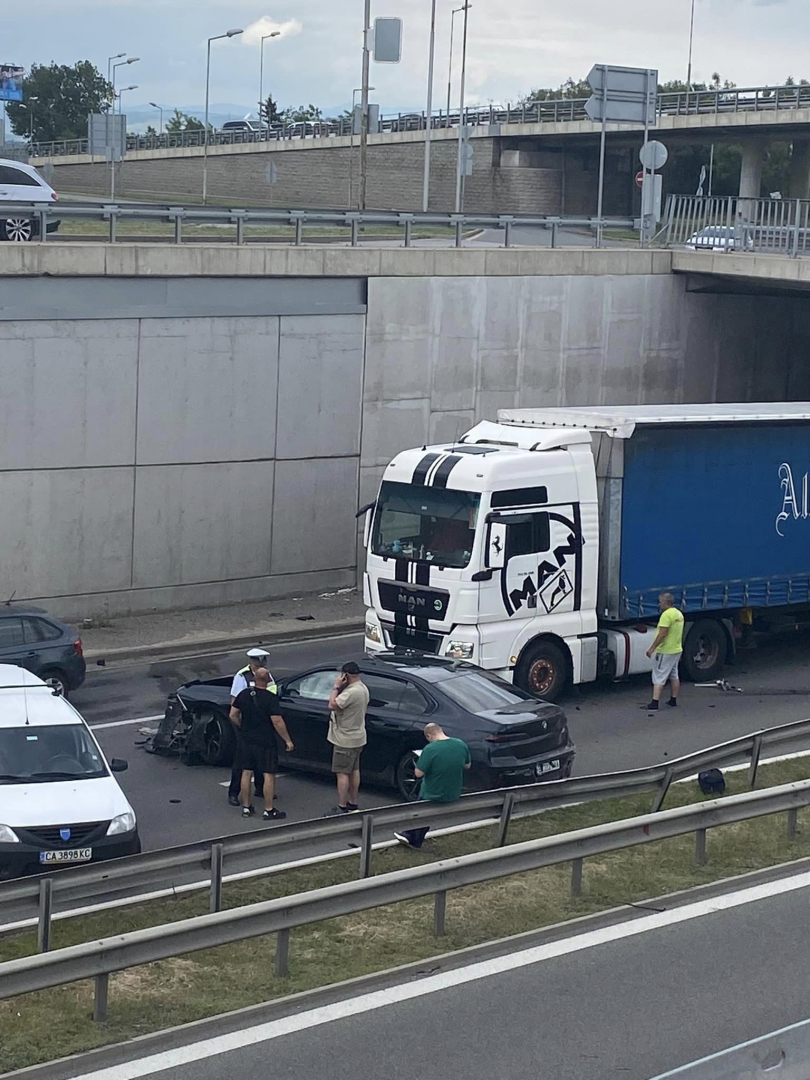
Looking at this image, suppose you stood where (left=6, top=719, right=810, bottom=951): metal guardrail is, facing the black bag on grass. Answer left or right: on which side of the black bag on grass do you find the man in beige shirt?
left

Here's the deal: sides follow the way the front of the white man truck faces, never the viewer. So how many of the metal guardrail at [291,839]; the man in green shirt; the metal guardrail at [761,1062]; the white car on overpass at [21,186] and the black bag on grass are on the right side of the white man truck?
1

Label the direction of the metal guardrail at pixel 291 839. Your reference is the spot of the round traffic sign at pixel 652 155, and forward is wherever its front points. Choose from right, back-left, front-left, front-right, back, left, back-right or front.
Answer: back

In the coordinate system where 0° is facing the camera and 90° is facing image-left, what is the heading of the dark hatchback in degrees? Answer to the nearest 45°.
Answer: approximately 90°

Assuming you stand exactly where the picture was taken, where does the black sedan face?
facing away from the viewer and to the left of the viewer

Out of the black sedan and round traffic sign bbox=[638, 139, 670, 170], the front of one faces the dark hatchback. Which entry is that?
the black sedan

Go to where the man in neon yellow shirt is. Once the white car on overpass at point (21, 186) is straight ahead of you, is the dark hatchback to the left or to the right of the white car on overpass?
left

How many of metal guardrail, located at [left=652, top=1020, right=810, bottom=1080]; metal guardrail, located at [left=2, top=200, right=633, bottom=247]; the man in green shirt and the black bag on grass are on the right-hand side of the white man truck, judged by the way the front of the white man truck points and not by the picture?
1

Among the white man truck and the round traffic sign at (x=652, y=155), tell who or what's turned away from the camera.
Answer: the round traffic sign

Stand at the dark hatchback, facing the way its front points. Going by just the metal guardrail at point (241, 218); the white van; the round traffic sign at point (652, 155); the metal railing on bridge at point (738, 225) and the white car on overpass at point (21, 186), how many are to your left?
1

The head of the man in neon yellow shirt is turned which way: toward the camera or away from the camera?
toward the camera

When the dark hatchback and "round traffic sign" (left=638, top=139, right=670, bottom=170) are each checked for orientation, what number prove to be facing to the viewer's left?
1

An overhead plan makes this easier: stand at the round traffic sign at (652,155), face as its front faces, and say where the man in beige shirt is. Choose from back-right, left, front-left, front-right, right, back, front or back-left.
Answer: back

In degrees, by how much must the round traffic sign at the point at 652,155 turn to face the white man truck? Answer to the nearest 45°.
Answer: approximately 180°

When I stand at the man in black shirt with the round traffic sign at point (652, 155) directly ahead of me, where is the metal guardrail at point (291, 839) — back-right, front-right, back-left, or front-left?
back-right

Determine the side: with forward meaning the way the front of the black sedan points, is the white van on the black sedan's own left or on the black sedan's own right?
on the black sedan's own left

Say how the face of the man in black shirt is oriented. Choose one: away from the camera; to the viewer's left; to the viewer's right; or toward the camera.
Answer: away from the camera

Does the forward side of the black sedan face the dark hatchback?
yes

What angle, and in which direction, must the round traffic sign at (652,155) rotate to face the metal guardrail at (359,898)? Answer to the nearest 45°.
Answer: approximately 180°
